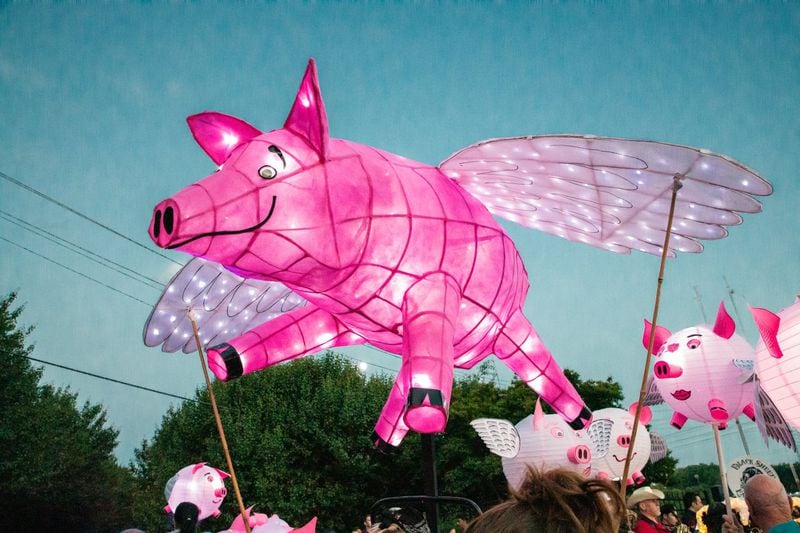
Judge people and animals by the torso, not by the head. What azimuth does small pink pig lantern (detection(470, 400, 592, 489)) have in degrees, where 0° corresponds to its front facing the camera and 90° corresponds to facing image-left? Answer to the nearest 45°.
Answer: approximately 315°

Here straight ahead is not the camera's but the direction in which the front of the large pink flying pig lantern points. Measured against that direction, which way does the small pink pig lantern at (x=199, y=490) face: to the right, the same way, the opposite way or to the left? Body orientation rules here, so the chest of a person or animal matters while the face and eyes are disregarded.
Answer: to the left

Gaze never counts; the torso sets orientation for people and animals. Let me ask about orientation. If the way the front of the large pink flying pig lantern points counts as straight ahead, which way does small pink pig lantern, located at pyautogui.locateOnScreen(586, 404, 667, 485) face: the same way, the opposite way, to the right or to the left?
to the left

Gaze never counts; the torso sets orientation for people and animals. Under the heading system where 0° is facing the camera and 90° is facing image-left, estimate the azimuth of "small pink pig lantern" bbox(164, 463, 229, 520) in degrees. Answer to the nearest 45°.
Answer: approximately 315°

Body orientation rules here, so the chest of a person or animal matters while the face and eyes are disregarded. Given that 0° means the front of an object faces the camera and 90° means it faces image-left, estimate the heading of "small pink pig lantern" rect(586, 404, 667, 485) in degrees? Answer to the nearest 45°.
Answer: approximately 315°

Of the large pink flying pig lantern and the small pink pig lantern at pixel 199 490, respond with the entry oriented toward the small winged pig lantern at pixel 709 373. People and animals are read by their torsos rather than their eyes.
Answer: the small pink pig lantern

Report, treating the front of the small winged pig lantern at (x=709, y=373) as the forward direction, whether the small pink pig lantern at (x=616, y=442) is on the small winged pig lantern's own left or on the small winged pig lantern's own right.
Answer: on the small winged pig lantern's own right

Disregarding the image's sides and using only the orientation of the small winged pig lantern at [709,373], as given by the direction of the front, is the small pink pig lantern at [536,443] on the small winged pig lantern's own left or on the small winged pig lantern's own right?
on the small winged pig lantern's own right
